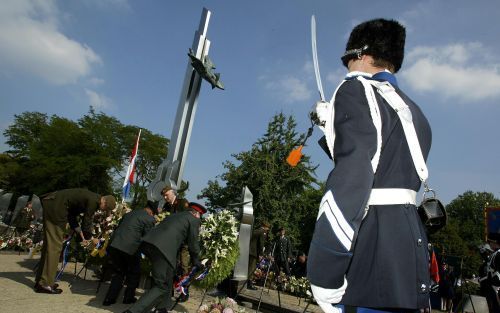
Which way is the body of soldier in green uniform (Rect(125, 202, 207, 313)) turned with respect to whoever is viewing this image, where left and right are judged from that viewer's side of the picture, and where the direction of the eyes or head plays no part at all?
facing away from the viewer and to the right of the viewer

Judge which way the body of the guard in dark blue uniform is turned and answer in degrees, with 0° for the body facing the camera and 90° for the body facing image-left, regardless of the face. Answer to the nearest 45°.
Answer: approximately 135°

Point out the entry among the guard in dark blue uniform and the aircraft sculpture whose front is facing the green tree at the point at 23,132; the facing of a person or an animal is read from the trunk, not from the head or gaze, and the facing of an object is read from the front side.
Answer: the guard in dark blue uniform

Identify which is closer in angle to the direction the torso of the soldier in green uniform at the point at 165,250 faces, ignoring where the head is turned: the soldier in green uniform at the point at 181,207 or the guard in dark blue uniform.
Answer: the soldier in green uniform

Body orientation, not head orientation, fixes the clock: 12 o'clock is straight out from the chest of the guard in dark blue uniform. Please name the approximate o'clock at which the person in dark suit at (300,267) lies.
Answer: The person in dark suit is roughly at 1 o'clock from the guard in dark blue uniform.
